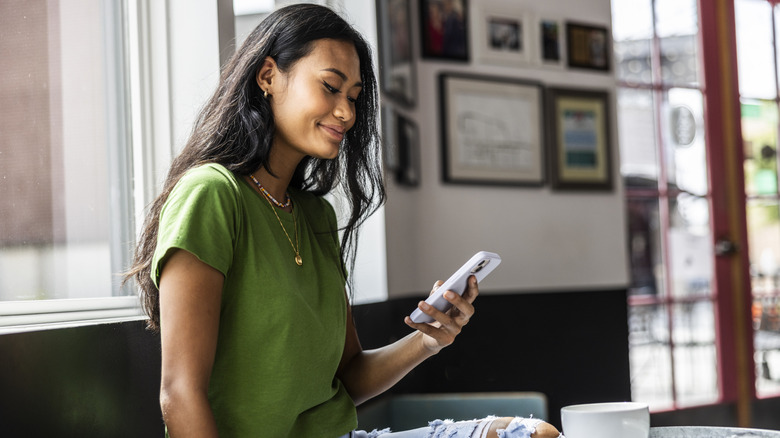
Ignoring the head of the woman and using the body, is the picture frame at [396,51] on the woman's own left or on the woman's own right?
on the woman's own left

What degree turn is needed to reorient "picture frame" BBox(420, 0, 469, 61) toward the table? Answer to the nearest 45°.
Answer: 0° — it already faces it

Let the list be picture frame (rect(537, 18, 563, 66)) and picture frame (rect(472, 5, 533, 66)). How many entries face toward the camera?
2

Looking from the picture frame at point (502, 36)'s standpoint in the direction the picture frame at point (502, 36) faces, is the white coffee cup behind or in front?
in front

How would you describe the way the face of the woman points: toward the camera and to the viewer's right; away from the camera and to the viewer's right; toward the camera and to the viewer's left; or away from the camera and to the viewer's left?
toward the camera and to the viewer's right

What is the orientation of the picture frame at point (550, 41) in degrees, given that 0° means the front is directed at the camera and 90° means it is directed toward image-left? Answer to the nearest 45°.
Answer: approximately 0°

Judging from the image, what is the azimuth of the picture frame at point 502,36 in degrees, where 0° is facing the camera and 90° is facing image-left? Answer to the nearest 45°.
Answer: approximately 0°

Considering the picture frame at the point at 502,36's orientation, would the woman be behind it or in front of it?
in front

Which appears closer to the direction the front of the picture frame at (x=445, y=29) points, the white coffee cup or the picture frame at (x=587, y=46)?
the white coffee cup

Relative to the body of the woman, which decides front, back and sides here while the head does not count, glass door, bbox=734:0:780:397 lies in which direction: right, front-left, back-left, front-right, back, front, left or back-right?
left
